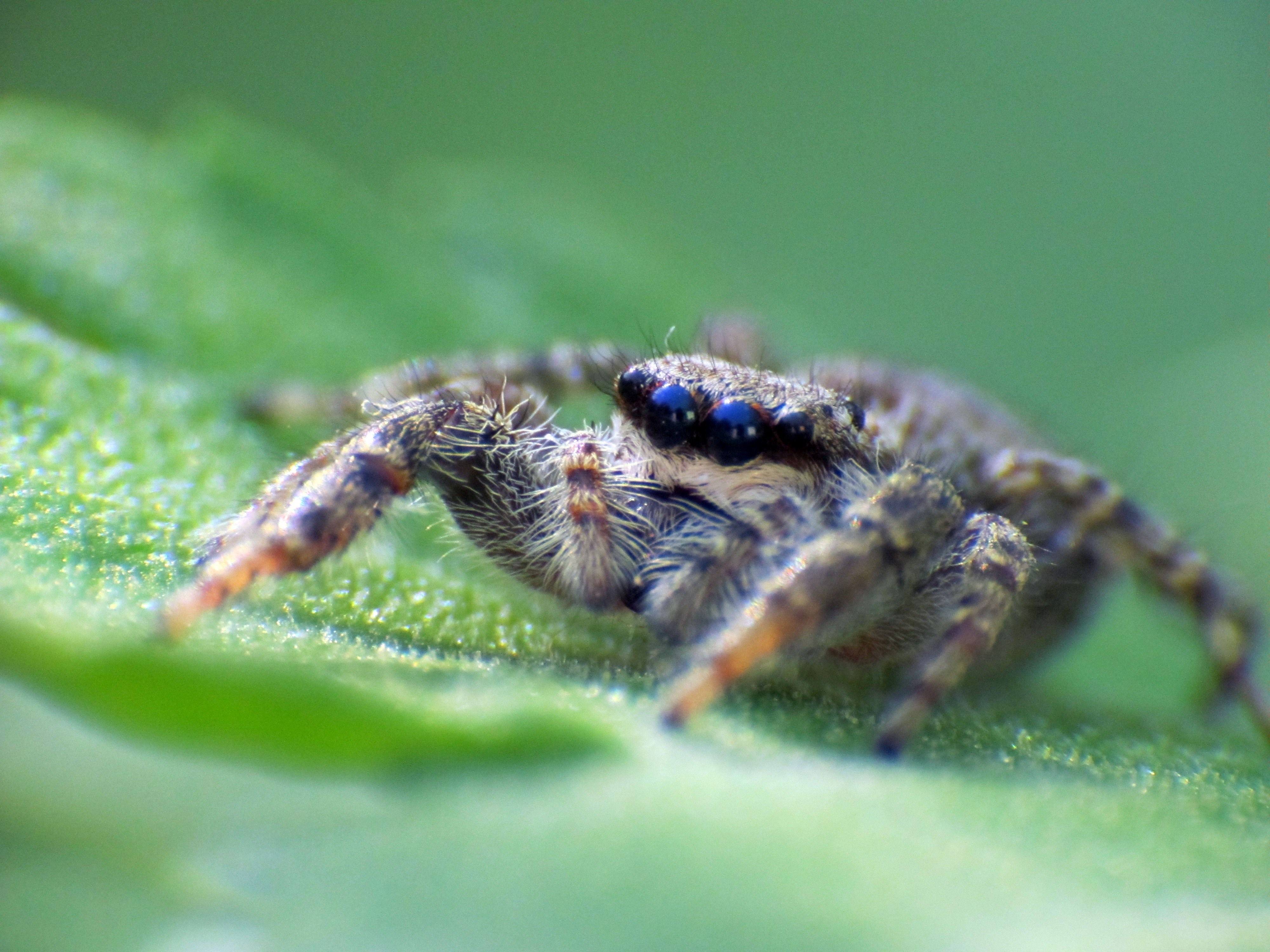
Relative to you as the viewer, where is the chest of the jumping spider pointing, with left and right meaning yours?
facing the viewer and to the left of the viewer
